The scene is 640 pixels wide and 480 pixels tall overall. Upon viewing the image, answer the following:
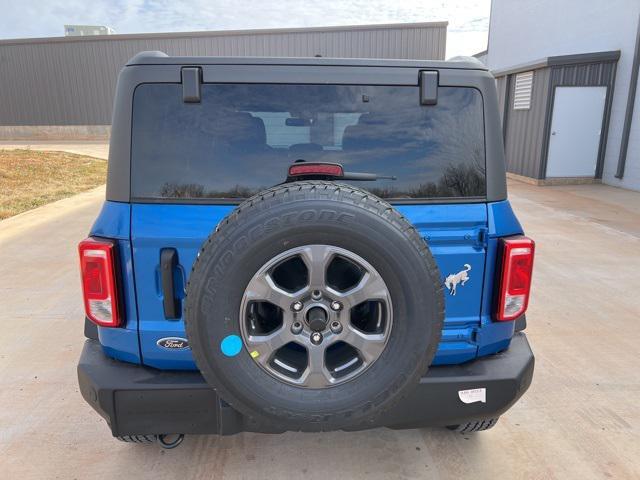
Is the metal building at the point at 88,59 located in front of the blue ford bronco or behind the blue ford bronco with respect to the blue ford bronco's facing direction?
in front

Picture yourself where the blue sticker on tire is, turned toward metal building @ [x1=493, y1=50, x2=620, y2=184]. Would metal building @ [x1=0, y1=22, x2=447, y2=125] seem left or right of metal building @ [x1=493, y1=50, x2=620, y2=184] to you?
left

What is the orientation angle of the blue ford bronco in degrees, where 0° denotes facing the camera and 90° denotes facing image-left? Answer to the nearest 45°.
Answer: approximately 180°

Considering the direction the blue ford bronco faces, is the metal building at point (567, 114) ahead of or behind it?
ahead

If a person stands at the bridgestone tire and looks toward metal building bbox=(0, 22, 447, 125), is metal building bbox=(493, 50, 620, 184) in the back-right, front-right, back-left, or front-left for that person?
front-right

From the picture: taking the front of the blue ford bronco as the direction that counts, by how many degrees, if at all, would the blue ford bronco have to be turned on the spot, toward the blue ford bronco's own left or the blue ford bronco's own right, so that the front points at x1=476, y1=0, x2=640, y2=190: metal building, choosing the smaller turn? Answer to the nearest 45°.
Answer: approximately 45° to the blue ford bronco's own right
